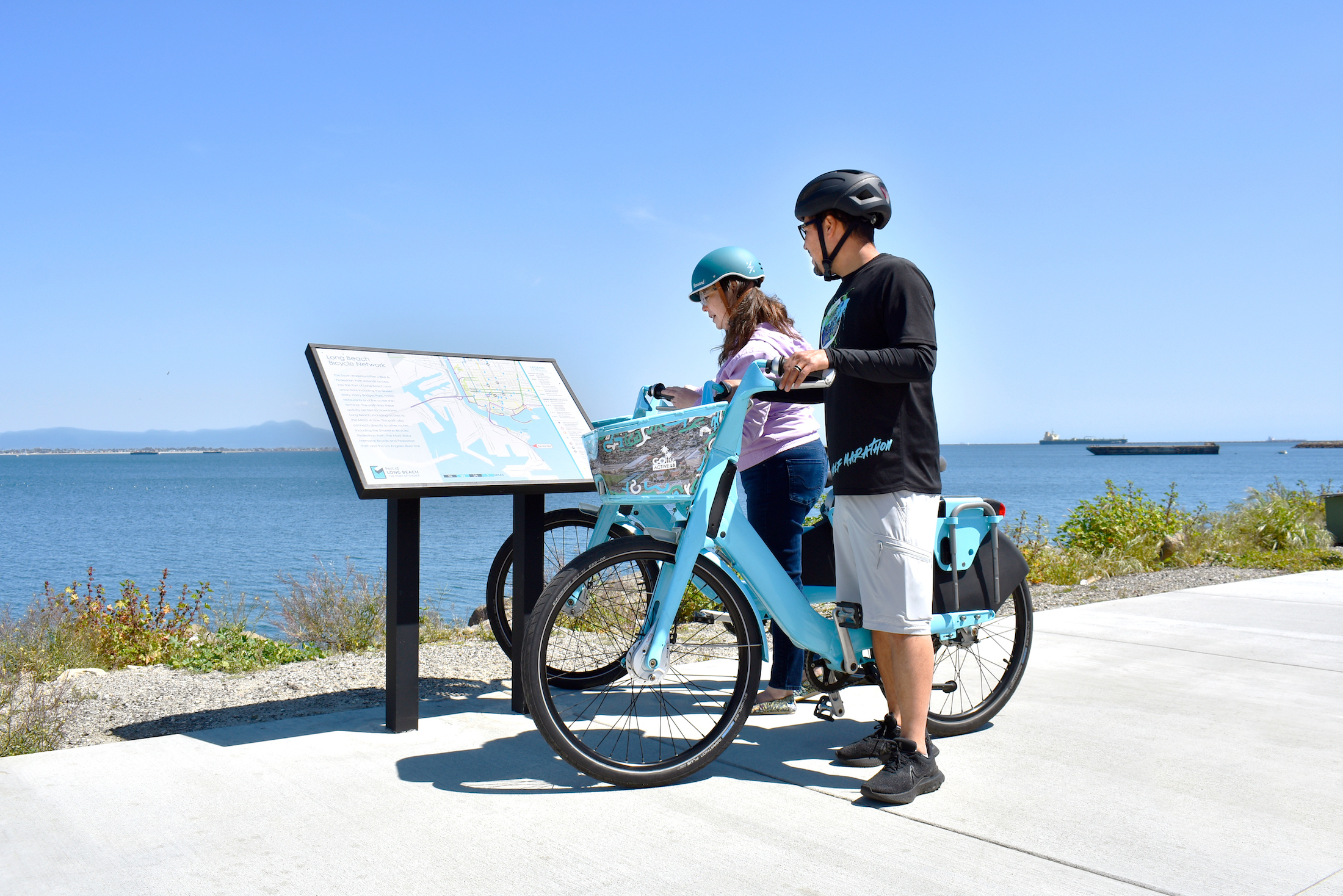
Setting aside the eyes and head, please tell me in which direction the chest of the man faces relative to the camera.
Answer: to the viewer's left

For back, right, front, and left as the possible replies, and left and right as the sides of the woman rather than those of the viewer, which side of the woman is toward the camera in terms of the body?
left

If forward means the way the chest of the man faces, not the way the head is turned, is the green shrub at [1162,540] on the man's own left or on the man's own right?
on the man's own right

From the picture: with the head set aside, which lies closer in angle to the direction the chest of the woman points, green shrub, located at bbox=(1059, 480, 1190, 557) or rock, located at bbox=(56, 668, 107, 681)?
the rock

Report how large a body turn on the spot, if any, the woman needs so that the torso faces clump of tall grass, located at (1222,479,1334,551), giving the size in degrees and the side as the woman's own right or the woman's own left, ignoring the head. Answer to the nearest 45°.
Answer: approximately 135° to the woman's own right

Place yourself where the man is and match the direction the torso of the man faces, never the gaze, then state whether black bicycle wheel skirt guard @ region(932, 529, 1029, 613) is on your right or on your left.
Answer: on your right

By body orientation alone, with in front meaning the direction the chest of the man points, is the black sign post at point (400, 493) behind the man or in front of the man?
in front

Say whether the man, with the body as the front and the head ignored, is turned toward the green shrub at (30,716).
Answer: yes

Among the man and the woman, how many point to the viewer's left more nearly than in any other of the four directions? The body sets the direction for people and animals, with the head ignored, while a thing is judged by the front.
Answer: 2

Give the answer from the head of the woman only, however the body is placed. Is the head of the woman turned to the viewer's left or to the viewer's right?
to the viewer's left

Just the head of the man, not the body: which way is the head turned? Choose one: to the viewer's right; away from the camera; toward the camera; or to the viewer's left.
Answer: to the viewer's left
